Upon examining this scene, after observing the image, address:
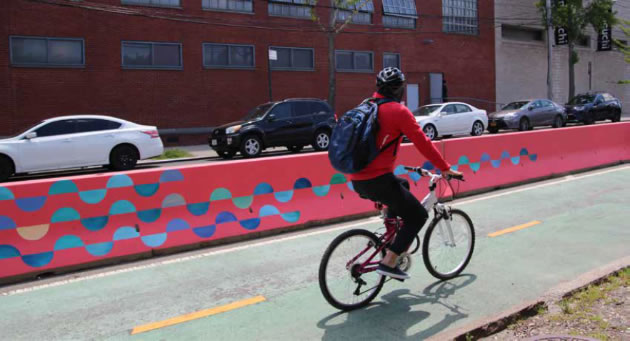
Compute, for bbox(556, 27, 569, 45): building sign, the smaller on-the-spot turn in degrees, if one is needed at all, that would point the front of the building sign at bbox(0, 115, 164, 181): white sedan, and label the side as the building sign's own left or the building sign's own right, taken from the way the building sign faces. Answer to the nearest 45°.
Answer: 0° — it already faces it

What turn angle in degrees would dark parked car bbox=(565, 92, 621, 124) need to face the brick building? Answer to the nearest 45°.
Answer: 0° — it already faces it

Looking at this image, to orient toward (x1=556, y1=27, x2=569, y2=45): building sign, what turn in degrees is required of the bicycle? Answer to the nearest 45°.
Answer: approximately 45° to its left

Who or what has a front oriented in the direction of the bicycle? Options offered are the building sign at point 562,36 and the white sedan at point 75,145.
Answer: the building sign

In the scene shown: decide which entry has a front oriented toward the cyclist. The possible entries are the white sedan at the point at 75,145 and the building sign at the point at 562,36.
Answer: the building sign

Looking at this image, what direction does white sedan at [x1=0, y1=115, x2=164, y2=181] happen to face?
to the viewer's left

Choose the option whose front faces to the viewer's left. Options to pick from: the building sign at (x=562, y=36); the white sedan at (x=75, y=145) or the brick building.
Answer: the white sedan

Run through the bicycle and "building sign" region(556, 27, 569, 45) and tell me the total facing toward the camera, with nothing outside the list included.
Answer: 1

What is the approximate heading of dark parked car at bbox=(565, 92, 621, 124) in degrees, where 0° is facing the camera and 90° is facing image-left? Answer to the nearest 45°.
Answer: approximately 45°
